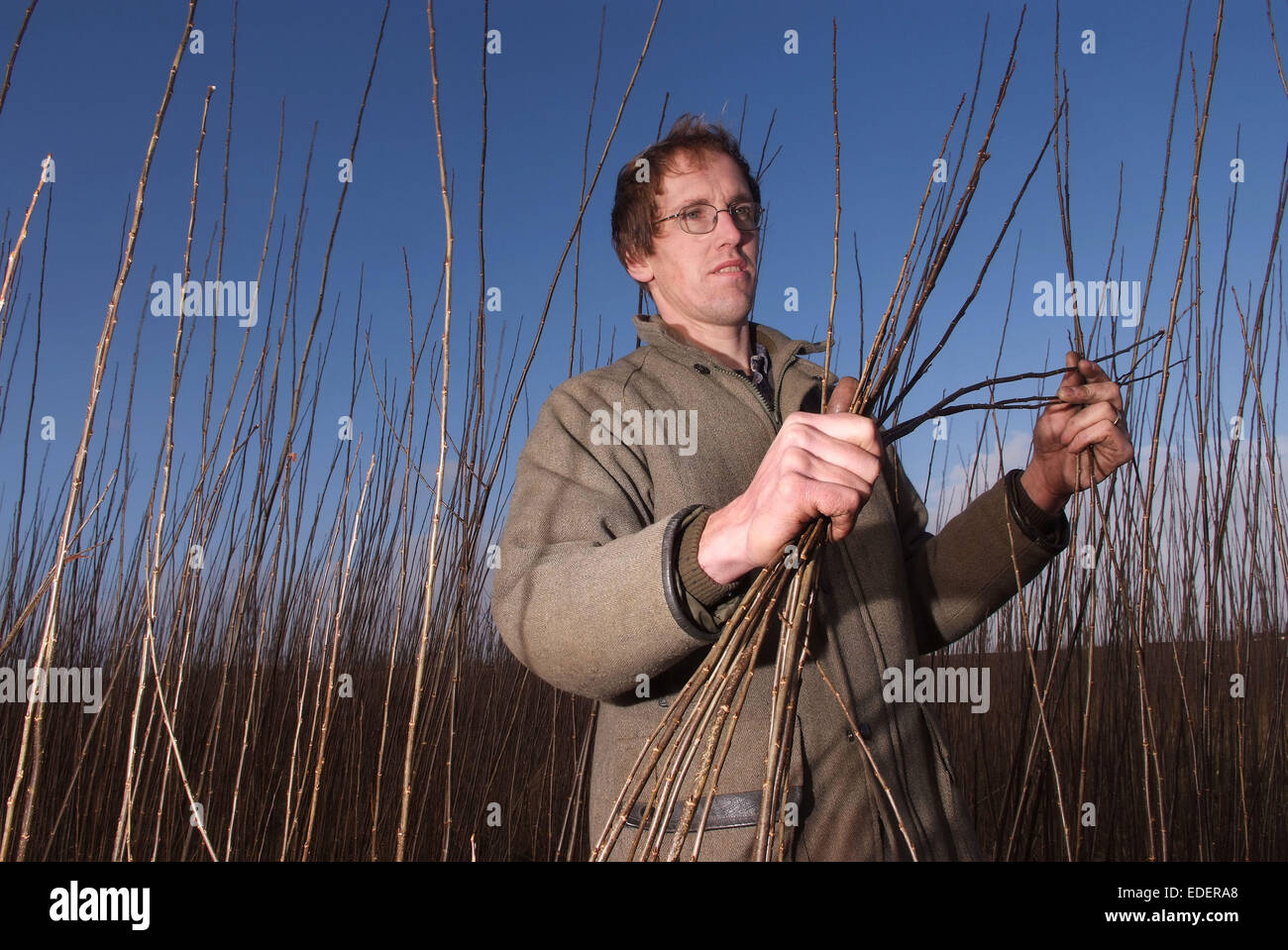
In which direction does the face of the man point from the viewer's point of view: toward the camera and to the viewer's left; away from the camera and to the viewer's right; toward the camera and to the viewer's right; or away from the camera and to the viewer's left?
toward the camera and to the viewer's right

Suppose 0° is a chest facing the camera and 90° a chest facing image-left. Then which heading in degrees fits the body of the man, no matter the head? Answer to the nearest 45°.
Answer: approximately 315°
